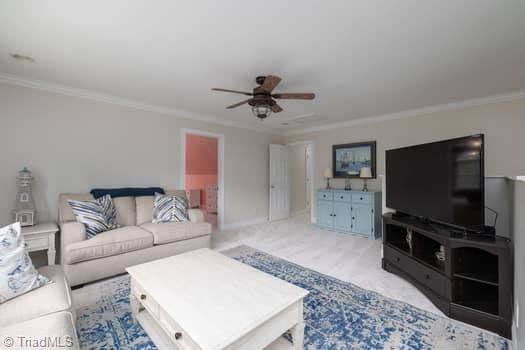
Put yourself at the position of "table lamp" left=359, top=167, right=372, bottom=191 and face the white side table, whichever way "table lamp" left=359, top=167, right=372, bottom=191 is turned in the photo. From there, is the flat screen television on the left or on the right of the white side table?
left

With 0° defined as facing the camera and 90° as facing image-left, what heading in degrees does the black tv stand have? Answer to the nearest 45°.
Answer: approximately 45°

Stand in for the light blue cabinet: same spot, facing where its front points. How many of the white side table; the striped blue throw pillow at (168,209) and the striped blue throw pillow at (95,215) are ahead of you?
3

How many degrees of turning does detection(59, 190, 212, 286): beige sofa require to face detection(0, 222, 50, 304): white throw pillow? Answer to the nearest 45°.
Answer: approximately 45° to its right

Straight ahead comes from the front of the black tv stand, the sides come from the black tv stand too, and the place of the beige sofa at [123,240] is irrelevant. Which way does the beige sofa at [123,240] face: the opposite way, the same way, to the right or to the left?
the opposite way

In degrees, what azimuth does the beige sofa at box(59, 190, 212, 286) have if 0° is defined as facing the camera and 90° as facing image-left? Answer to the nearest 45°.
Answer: approximately 315°

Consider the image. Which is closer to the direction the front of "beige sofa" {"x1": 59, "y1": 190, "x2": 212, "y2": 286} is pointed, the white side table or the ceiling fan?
the ceiling fan

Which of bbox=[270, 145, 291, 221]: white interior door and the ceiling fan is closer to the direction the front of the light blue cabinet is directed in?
the ceiling fan

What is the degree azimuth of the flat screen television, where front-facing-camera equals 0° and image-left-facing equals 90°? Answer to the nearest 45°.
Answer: approximately 45°
